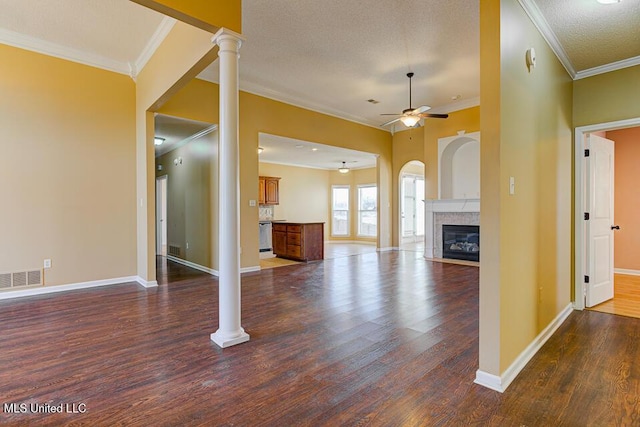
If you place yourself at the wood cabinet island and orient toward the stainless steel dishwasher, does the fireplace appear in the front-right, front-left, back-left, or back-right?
back-right

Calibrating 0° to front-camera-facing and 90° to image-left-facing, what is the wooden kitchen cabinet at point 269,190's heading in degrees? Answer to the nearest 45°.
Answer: approximately 315°

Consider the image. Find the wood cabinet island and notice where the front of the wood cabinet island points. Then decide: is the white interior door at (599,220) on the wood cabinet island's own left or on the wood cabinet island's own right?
on the wood cabinet island's own left

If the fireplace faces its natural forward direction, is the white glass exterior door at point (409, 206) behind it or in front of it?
behind

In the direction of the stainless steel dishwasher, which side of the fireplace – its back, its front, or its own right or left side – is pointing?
right

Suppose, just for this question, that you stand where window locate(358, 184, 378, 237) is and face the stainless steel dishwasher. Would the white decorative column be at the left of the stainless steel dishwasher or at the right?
left

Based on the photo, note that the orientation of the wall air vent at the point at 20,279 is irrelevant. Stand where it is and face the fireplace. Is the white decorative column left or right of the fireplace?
right

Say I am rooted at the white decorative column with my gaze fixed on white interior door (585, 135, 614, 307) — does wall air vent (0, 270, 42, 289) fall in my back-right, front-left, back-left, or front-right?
back-left

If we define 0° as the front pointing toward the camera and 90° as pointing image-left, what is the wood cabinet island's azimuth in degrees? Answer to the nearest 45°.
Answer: approximately 45°

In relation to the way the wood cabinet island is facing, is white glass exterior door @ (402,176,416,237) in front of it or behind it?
behind
